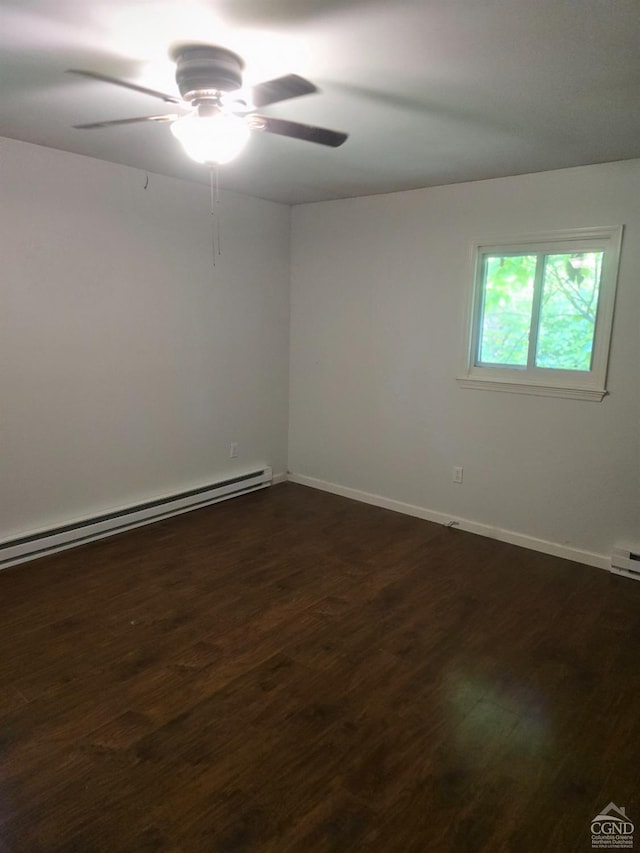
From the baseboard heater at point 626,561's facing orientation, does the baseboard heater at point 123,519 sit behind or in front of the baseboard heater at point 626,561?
in front

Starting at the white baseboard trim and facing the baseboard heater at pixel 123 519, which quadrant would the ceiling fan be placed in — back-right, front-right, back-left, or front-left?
front-left

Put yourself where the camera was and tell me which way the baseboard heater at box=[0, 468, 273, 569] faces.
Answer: facing the viewer and to the right of the viewer

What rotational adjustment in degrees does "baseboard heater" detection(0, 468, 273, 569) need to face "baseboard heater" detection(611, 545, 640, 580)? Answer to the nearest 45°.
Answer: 0° — it already faces it

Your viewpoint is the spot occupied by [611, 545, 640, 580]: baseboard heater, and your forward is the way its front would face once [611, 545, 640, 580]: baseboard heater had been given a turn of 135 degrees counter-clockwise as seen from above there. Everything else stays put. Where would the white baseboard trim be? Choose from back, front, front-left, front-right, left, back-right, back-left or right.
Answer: back

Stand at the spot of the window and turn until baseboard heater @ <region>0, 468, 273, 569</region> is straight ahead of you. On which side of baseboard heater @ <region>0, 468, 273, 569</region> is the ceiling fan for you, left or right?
left

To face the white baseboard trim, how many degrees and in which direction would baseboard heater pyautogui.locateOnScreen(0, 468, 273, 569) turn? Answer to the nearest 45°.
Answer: approximately 45° to its left

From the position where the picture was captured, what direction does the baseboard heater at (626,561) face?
facing the viewer and to the left of the viewer

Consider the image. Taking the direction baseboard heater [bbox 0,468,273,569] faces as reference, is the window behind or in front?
in front
